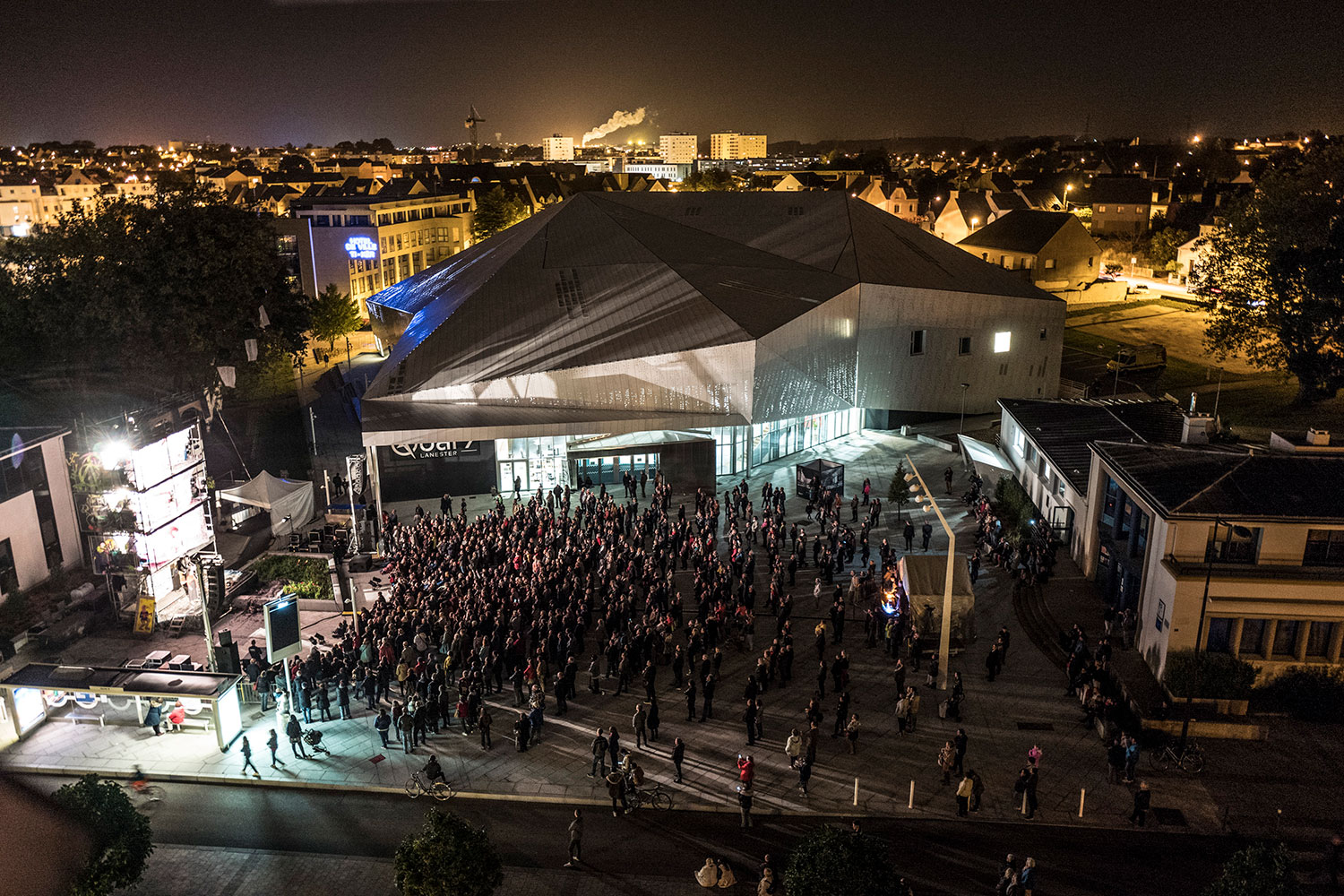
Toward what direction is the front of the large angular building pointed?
toward the camera

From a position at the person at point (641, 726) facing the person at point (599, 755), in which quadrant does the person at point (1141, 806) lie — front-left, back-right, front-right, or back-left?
back-left

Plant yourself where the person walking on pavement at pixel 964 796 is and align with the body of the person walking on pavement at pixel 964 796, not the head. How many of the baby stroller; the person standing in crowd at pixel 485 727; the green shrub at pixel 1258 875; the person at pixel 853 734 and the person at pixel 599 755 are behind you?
1

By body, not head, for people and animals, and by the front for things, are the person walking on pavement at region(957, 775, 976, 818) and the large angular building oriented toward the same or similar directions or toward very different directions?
very different directions

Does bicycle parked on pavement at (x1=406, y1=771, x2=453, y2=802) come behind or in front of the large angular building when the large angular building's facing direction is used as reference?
in front

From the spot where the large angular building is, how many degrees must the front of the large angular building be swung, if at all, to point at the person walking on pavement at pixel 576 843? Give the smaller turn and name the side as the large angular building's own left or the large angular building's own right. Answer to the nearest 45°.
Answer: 0° — it already faces them

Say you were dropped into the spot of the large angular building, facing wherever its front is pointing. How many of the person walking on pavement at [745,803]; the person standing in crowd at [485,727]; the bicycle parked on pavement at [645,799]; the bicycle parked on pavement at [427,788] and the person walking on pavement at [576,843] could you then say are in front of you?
5
